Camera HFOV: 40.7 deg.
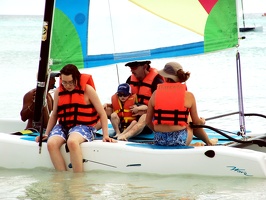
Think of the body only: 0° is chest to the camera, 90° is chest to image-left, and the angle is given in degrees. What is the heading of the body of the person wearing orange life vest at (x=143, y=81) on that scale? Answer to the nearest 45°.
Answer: approximately 45°

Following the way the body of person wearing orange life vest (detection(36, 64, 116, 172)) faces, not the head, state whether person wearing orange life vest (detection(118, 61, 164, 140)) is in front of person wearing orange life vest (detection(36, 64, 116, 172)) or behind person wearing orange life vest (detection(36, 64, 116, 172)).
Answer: behind

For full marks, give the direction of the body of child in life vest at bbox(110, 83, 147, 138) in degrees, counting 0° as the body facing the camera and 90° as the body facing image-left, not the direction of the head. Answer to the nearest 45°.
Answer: approximately 0°

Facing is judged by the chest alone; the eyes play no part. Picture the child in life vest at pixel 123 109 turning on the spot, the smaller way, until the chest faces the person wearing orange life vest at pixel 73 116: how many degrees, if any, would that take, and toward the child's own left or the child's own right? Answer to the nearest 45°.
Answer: approximately 45° to the child's own right

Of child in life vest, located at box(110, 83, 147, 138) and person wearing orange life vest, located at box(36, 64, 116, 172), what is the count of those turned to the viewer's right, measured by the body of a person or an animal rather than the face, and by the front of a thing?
0
